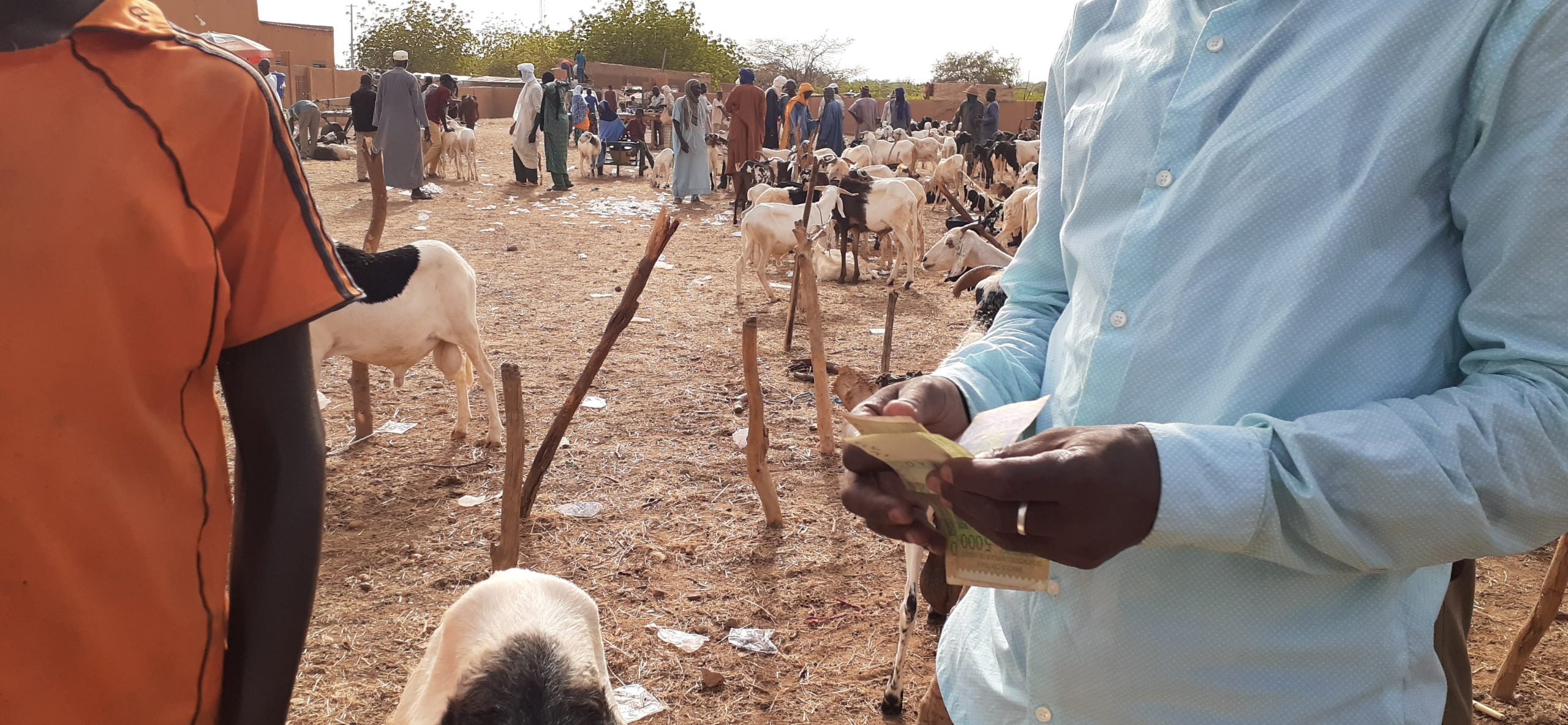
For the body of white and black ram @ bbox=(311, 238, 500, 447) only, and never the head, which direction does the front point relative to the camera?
to the viewer's left

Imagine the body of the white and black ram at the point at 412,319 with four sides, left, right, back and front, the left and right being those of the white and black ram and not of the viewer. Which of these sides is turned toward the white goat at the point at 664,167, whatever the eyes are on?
right

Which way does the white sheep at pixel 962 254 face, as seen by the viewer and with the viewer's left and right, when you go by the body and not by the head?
facing to the left of the viewer

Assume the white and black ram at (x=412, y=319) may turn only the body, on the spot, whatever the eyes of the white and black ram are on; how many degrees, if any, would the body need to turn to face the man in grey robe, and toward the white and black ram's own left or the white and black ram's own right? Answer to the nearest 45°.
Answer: approximately 90° to the white and black ram's own right

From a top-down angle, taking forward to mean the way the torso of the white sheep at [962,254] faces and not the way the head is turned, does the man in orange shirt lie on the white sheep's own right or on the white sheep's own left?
on the white sheep's own left

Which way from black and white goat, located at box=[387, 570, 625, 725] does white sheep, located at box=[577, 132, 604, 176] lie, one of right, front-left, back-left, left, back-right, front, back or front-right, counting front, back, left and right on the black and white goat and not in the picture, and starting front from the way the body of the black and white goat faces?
back

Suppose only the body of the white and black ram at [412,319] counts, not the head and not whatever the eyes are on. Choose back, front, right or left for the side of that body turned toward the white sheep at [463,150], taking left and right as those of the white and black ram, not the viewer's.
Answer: right

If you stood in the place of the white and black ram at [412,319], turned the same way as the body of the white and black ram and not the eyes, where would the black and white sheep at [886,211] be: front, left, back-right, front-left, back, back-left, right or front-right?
back-right

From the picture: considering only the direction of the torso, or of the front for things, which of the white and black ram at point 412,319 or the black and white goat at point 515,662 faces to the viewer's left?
the white and black ram at point 412,319

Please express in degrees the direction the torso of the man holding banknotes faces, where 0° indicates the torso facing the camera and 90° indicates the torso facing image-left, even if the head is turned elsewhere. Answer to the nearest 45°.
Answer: approximately 45°

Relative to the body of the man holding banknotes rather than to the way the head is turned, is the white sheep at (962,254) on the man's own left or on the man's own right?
on the man's own right
